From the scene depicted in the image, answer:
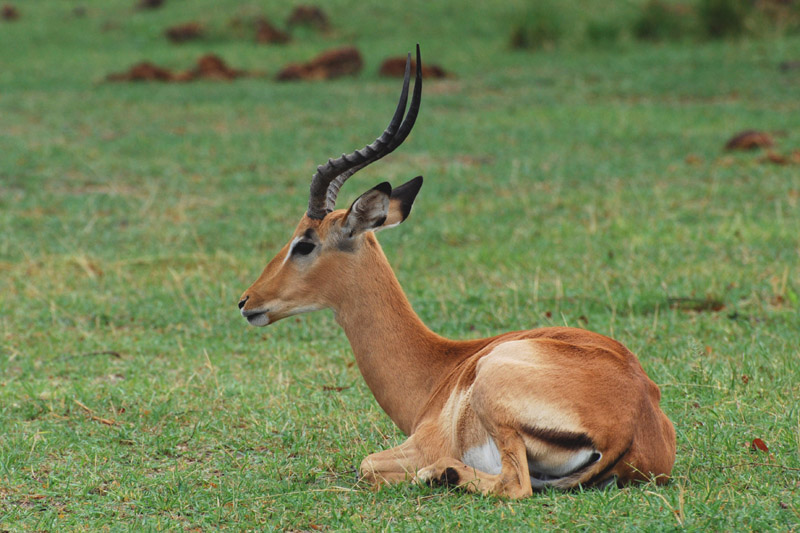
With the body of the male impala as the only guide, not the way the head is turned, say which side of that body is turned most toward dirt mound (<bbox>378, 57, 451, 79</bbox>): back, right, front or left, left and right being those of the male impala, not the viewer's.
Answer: right

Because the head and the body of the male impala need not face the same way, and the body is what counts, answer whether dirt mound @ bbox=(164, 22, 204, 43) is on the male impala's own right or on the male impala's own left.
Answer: on the male impala's own right

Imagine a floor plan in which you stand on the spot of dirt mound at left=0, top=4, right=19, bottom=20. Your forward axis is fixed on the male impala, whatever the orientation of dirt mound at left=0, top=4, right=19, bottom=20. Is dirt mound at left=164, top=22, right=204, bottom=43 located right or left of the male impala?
left

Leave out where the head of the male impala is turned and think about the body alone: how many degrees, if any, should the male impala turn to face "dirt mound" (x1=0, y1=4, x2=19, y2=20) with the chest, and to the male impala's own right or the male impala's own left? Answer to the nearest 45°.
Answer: approximately 45° to the male impala's own right

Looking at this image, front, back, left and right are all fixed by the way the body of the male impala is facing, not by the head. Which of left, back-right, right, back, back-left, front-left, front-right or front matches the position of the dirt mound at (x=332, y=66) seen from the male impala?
right

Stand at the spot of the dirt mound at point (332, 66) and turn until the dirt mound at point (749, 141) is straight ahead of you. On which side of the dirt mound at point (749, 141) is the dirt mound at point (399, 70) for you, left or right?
left

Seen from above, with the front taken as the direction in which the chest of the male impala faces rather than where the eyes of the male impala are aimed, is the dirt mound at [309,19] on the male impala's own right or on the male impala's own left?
on the male impala's own right

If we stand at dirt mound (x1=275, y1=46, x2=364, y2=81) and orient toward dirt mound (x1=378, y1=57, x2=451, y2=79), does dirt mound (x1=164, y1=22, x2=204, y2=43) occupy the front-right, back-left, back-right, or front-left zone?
back-left

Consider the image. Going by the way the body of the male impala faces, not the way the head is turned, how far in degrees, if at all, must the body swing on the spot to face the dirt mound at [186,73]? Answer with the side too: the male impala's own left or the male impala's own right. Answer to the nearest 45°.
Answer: approximately 90° to the male impala's own right

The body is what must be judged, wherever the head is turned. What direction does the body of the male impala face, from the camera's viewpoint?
to the viewer's left
